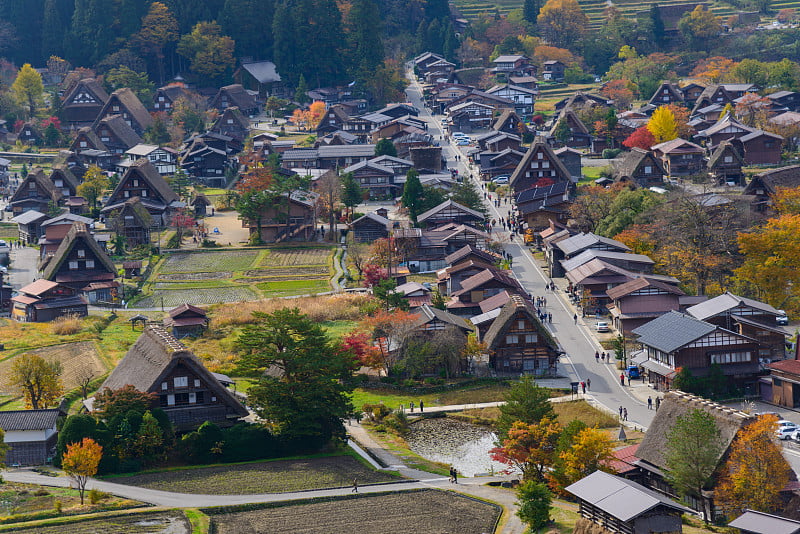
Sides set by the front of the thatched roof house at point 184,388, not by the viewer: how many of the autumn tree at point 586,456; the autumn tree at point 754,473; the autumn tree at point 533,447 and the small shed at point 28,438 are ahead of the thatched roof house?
3

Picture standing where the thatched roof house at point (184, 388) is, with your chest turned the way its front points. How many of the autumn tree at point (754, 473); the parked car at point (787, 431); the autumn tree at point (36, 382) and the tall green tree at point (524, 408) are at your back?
1

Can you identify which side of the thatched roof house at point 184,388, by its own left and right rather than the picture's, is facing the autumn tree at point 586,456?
front

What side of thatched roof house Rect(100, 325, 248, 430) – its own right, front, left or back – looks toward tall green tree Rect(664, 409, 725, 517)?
front

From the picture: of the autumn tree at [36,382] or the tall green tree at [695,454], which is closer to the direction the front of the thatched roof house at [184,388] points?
the tall green tree

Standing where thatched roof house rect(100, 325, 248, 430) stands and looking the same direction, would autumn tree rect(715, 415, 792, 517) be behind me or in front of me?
in front

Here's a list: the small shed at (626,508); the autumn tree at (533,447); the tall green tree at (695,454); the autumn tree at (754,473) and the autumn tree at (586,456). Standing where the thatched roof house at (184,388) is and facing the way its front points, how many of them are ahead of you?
5

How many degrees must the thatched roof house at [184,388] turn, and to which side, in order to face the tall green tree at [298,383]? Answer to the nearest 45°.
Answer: approximately 45° to its left

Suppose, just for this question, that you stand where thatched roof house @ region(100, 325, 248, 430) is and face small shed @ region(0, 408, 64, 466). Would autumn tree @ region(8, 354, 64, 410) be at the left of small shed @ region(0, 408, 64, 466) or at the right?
right

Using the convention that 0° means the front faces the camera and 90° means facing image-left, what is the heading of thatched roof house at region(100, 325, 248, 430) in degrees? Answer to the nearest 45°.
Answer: approximately 315°

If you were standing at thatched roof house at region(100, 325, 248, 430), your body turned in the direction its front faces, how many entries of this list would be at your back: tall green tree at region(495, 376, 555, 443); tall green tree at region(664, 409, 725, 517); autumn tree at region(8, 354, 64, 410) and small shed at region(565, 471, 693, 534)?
1

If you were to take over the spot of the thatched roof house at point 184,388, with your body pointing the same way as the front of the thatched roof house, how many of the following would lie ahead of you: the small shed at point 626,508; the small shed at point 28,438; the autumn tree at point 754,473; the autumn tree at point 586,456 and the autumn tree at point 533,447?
4

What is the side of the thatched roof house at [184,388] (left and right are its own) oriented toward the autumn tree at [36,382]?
right

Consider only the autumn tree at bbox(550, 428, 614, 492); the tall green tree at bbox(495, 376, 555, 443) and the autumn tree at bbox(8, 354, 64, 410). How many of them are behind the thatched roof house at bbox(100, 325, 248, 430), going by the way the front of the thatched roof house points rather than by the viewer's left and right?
1

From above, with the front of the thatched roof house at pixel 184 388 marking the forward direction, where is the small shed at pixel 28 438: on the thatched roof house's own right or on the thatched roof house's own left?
on the thatched roof house's own right
